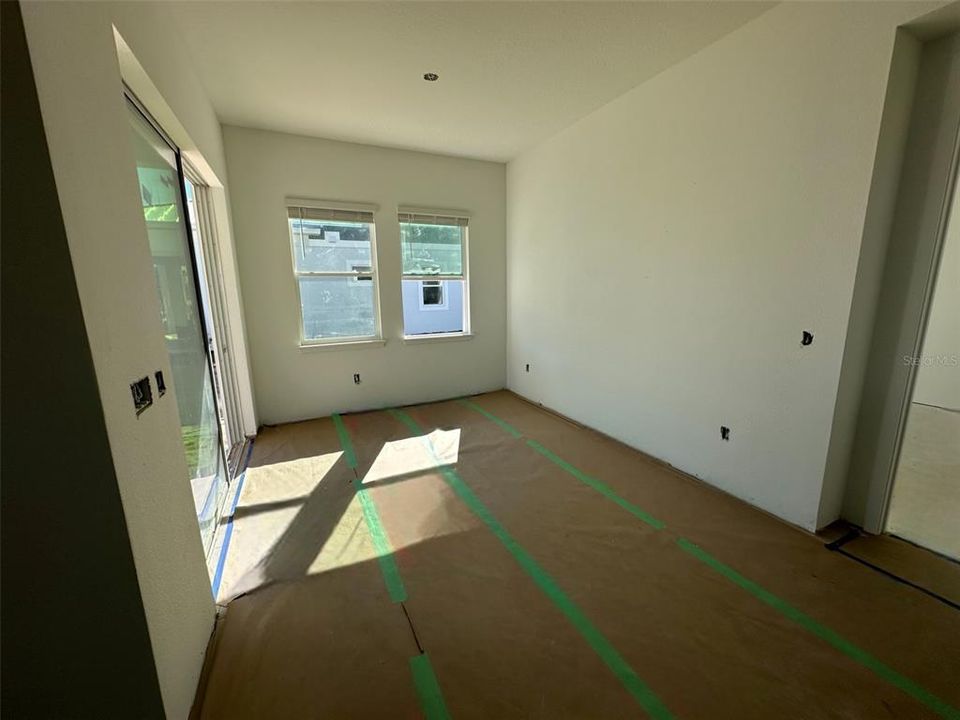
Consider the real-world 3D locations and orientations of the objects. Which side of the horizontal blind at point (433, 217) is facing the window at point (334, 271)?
right

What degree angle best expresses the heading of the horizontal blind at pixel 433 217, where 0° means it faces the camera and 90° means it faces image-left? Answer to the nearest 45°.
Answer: approximately 0°

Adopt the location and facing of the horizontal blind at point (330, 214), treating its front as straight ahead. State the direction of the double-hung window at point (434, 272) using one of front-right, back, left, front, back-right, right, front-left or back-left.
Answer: left

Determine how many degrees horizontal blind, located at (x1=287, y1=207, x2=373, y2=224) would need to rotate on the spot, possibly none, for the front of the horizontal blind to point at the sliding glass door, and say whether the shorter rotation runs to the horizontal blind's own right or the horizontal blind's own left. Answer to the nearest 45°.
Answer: approximately 45° to the horizontal blind's own right

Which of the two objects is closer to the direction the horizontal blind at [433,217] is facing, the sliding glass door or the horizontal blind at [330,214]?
the sliding glass door

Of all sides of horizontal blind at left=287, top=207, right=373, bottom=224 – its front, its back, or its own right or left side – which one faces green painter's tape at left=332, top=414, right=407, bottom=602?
front

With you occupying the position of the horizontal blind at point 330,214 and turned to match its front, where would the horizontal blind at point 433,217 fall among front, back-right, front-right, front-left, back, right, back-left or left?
left

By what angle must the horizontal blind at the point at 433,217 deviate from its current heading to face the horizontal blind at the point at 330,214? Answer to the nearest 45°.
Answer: approximately 90° to its right

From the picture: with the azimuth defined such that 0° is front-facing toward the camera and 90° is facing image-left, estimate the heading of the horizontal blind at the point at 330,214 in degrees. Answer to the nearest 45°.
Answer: approximately 0°

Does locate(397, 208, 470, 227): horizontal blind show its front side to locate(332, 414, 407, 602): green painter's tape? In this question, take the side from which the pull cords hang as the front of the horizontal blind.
yes

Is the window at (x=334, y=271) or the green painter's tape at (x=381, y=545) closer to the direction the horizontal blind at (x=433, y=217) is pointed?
the green painter's tape

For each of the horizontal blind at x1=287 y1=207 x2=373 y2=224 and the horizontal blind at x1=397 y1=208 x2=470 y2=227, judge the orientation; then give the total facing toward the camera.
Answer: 2
